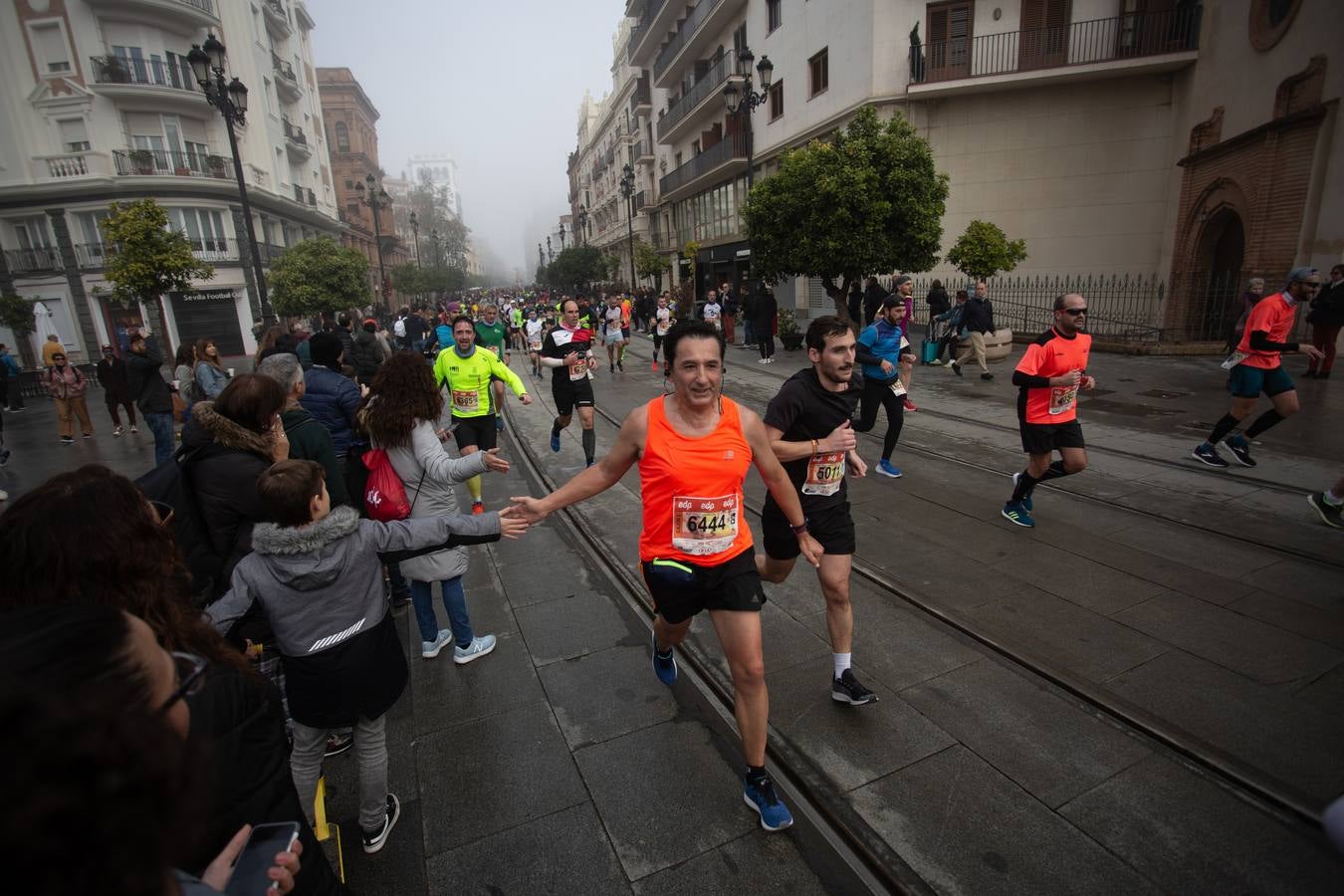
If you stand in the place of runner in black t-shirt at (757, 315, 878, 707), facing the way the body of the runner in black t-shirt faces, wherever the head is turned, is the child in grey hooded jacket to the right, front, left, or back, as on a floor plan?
right

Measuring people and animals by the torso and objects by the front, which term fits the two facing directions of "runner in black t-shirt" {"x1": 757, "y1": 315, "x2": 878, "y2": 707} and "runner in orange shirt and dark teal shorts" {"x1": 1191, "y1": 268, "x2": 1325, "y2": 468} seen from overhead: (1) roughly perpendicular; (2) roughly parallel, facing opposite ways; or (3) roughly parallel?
roughly parallel

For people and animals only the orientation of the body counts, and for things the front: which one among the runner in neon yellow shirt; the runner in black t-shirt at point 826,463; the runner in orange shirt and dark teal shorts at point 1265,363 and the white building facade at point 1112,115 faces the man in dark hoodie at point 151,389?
the white building facade

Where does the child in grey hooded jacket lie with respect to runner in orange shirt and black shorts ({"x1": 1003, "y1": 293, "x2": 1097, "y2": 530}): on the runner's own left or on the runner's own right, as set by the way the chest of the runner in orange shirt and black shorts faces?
on the runner's own right

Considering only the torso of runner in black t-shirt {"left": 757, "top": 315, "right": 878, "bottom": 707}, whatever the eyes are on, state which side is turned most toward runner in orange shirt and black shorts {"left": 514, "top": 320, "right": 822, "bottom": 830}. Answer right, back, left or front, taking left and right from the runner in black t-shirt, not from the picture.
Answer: right

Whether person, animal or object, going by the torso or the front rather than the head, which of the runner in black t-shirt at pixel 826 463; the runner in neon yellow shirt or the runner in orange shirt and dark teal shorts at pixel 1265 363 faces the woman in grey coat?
the runner in neon yellow shirt

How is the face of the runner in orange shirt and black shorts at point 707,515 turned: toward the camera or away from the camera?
toward the camera

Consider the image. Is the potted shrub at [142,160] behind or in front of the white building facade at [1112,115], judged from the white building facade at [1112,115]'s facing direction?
in front

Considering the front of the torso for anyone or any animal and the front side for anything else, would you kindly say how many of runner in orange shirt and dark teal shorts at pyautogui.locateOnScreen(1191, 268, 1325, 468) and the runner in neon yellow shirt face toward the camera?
1

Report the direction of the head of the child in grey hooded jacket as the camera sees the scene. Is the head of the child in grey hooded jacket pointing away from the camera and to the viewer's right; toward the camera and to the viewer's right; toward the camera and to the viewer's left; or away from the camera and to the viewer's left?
away from the camera and to the viewer's right

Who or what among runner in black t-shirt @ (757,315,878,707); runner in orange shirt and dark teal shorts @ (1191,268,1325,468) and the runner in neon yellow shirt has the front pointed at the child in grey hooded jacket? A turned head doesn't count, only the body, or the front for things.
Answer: the runner in neon yellow shirt

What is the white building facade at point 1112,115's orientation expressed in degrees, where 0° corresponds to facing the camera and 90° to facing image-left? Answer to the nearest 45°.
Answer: approximately 45°

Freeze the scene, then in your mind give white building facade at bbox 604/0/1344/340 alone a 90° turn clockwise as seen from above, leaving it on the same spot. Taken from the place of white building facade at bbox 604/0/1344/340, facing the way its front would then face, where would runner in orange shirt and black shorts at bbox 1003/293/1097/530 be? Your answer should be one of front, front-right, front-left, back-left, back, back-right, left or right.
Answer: back-left

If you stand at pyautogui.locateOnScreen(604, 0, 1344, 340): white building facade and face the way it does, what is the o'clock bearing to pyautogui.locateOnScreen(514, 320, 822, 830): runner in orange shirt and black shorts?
The runner in orange shirt and black shorts is roughly at 11 o'clock from the white building facade.

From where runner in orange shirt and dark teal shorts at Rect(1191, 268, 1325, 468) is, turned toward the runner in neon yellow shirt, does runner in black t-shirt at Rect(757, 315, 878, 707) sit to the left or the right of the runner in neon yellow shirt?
left

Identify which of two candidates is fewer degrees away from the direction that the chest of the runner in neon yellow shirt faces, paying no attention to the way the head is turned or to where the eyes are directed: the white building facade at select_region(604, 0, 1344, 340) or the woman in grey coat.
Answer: the woman in grey coat

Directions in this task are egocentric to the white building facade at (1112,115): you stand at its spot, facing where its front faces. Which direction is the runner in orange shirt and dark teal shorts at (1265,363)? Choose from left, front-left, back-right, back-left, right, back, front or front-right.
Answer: front-left

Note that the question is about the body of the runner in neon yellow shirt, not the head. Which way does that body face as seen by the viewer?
toward the camera
